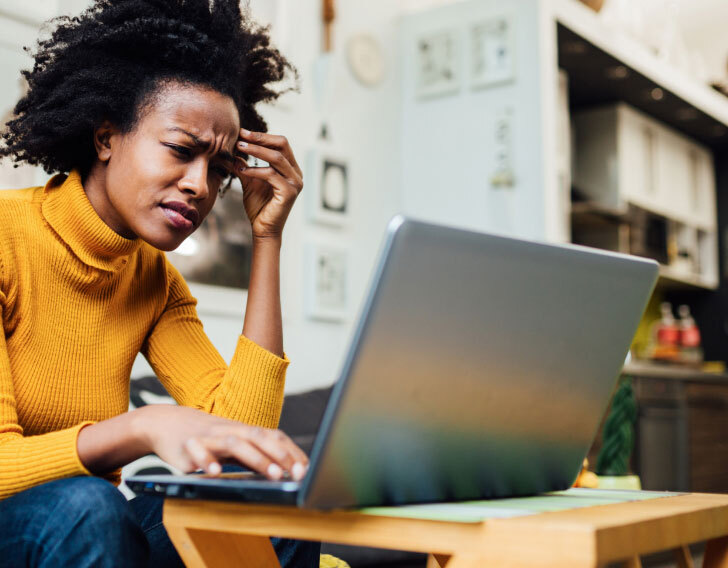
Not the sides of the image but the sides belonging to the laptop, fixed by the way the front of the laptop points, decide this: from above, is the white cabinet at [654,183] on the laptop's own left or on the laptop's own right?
on the laptop's own right

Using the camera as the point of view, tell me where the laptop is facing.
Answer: facing away from the viewer and to the left of the viewer

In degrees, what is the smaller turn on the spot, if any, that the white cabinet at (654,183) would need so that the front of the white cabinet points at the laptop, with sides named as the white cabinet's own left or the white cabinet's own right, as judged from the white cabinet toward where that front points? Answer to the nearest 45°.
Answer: approximately 45° to the white cabinet's own right

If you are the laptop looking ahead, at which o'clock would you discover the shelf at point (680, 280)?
The shelf is roughly at 2 o'clock from the laptop.

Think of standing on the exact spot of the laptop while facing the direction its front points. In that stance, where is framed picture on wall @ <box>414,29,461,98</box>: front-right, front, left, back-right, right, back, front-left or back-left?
front-right

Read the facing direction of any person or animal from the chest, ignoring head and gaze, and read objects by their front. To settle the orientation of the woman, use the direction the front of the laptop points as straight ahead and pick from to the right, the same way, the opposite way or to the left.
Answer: the opposite way

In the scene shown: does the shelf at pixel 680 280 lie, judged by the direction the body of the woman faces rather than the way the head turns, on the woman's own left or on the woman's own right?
on the woman's own left

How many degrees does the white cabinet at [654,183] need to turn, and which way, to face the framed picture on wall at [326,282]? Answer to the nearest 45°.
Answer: approximately 90° to its right

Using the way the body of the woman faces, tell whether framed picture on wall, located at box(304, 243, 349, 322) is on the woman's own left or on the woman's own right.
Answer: on the woman's own left

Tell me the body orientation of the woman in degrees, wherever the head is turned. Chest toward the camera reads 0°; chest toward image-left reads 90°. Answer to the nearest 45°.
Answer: approximately 315°

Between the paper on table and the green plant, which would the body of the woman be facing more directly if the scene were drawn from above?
the paper on table
